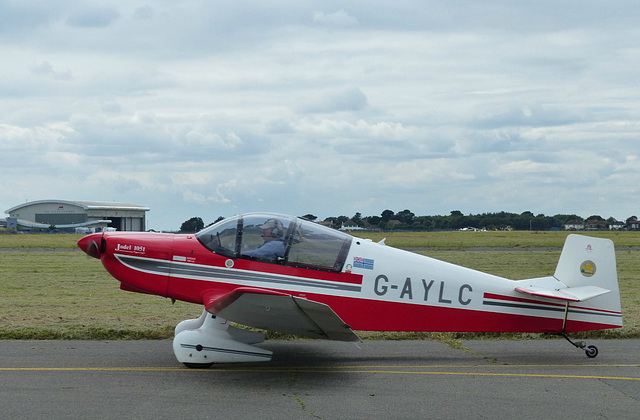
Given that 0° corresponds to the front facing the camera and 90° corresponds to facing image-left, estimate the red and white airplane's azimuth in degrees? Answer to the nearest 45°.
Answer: approximately 90°

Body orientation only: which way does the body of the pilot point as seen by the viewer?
to the viewer's left
